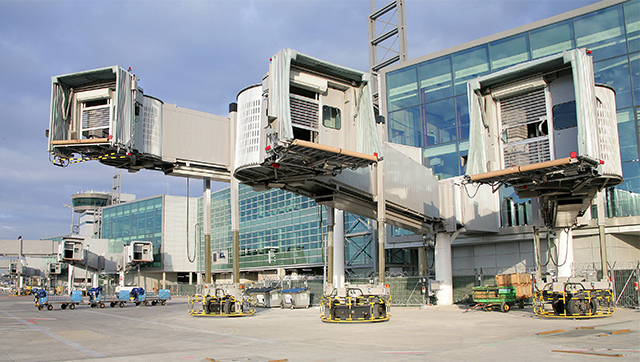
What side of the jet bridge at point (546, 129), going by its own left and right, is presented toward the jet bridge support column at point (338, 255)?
right

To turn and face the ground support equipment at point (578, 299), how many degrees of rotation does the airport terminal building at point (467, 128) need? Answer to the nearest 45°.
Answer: approximately 45° to its left

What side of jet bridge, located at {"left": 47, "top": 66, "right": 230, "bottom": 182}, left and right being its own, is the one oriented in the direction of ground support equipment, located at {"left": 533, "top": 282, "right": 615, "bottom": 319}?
left

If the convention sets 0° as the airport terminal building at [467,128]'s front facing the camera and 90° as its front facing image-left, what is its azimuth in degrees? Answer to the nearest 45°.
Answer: approximately 45°

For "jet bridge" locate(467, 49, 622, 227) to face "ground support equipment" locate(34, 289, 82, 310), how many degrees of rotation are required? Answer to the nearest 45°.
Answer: approximately 45° to its right

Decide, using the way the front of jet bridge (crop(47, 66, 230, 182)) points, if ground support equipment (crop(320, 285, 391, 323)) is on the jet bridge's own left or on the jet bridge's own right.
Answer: on the jet bridge's own left
